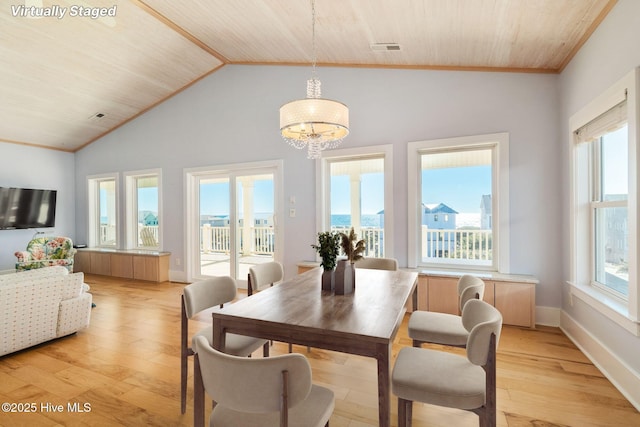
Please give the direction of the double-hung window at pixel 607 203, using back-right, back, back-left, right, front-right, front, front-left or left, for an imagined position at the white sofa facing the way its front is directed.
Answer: back

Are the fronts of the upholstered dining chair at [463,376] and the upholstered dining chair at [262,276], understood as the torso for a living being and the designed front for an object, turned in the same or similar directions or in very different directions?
very different directions

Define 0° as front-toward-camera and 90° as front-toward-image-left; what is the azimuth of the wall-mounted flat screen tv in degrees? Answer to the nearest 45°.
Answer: approximately 315°

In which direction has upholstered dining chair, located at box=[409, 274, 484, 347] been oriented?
to the viewer's left

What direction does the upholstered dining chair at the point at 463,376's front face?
to the viewer's left

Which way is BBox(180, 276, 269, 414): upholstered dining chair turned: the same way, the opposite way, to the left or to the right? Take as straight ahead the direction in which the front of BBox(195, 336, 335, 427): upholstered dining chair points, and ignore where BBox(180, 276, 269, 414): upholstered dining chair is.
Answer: to the right

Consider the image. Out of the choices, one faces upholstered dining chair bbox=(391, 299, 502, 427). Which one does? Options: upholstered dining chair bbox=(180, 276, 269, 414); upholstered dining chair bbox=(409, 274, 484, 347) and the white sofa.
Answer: upholstered dining chair bbox=(180, 276, 269, 414)

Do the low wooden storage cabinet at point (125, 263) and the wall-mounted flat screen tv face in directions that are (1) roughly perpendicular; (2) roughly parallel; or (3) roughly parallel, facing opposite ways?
roughly perpendicular

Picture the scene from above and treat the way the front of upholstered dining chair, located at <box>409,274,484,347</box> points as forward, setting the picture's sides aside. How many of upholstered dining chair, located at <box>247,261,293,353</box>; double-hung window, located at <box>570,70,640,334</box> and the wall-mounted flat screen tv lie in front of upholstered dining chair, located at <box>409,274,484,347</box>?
2

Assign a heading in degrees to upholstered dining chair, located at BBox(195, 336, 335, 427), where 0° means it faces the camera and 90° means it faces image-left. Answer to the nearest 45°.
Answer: approximately 225°

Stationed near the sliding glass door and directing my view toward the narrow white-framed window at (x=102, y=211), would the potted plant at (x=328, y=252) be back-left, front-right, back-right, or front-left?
back-left

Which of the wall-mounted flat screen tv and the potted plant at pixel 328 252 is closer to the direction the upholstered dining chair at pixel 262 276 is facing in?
the potted plant

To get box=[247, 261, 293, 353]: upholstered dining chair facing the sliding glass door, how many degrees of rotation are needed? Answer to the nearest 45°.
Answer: approximately 135° to its left

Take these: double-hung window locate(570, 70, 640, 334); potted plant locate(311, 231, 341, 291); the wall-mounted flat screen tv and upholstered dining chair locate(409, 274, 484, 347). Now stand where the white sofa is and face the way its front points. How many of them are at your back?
3
